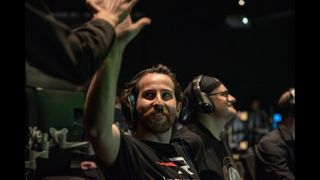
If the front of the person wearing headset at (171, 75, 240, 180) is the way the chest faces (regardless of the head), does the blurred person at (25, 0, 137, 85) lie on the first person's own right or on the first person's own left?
on the first person's own right

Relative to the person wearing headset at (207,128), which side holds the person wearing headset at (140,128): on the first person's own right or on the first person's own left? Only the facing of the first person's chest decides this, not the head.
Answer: on the first person's own right

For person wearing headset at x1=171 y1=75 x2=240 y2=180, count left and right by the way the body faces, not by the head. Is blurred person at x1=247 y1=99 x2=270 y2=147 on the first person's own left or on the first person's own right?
on the first person's own left

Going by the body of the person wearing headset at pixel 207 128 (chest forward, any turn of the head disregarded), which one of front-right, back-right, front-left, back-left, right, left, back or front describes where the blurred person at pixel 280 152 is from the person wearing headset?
front-left
